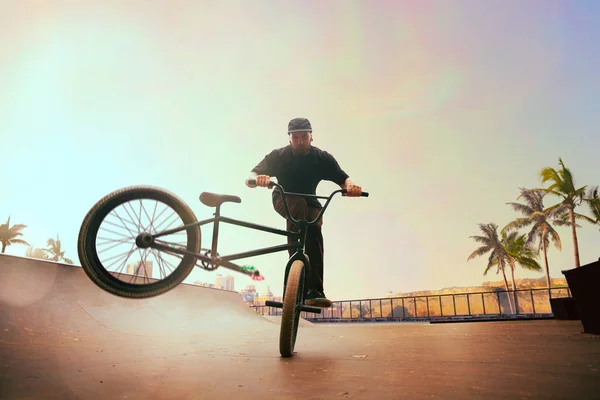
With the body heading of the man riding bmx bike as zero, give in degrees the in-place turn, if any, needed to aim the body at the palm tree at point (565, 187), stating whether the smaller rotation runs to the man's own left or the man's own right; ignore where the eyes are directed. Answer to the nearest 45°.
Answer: approximately 135° to the man's own left

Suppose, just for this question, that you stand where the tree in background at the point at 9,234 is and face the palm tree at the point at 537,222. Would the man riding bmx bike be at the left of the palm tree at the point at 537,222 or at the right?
right

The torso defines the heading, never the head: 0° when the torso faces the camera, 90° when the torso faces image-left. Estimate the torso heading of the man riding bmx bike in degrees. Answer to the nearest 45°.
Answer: approximately 0°

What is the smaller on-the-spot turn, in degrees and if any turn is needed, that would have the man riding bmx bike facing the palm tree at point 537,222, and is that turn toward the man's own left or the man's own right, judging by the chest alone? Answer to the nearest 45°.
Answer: approximately 135° to the man's own left

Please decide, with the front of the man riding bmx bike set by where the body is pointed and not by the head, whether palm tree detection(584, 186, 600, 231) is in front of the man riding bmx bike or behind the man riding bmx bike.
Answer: behind

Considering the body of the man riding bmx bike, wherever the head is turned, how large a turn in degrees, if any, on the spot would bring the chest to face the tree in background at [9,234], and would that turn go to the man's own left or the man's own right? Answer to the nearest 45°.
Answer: approximately 135° to the man's own right
